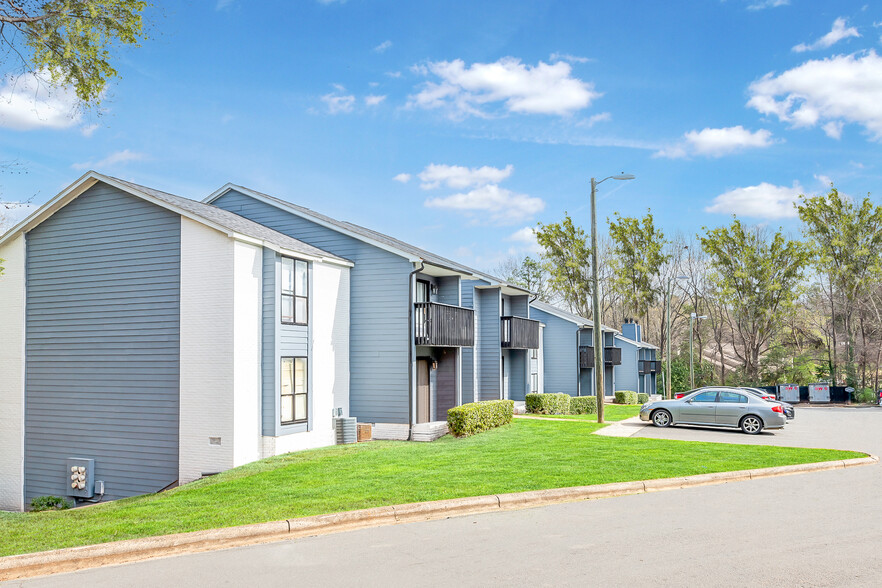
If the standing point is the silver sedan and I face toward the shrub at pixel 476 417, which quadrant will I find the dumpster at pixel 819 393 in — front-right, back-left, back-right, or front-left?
back-right

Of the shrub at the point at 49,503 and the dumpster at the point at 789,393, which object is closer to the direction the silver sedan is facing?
the shrub

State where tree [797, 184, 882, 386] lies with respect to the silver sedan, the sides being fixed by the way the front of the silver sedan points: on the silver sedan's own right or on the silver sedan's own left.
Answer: on the silver sedan's own right

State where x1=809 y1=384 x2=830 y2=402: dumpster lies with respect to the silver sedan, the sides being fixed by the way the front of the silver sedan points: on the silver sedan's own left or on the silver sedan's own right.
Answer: on the silver sedan's own right

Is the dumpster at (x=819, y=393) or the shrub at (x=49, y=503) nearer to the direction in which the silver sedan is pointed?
the shrub

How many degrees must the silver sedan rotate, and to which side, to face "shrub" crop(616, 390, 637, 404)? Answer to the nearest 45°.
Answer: approximately 90° to its right

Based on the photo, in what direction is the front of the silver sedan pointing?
to the viewer's left

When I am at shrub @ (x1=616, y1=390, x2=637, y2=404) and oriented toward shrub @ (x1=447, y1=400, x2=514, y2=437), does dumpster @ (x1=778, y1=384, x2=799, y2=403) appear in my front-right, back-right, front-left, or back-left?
back-left

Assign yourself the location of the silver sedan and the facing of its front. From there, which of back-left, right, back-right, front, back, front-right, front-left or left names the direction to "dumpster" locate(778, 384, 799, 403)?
right

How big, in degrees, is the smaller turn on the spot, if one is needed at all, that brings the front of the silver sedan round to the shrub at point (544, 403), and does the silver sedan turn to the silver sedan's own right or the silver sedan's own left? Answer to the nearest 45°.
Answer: approximately 45° to the silver sedan's own right

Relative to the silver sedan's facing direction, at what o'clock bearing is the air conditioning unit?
The air conditioning unit is roughly at 11 o'clock from the silver sedan.
